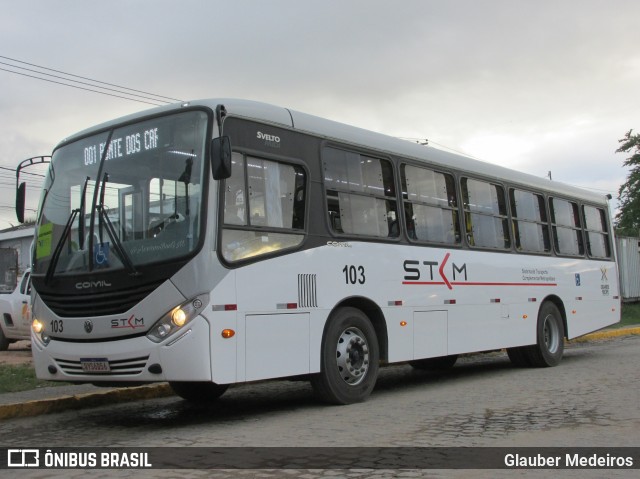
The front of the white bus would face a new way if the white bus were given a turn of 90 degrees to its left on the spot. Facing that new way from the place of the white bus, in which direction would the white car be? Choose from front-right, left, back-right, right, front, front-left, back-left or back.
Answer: back

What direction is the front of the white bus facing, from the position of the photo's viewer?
facing the viewer and to the left of the viewer
